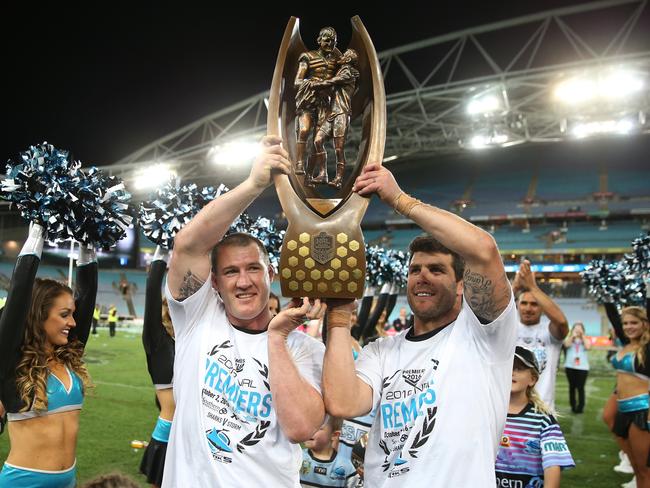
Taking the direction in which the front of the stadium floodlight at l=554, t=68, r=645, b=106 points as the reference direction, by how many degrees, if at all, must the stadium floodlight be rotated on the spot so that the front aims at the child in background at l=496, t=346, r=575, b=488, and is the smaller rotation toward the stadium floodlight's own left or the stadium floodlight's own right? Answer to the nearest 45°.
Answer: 0° — it already faces them

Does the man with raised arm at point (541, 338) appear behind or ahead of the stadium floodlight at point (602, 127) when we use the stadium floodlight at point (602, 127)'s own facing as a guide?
ahead

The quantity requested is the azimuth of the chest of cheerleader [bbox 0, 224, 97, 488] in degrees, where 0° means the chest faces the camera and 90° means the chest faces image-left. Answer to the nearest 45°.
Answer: approximately 315°

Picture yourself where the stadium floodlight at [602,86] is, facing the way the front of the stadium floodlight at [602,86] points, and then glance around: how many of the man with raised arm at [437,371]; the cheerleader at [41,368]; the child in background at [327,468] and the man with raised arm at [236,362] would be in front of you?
4

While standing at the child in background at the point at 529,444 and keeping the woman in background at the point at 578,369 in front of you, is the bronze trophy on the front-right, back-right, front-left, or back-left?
back-left

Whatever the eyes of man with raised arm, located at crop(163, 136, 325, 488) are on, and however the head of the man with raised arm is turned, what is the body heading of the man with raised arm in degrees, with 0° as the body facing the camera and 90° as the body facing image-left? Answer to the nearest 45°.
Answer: approximately 0°

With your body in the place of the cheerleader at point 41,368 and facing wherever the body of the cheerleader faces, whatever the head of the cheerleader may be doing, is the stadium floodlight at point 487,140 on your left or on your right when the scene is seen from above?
on your left

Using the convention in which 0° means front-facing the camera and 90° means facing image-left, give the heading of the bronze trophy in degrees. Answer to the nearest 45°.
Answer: approximately 0°

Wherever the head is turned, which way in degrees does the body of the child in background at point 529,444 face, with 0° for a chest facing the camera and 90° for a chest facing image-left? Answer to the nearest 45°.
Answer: approximately 45°

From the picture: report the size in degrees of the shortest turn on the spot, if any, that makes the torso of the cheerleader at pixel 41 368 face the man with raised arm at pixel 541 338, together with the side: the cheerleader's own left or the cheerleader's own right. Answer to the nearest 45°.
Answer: approximately 45° to the cheerleader's own left

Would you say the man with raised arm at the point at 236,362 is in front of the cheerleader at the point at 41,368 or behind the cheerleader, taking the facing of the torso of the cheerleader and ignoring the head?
in front
